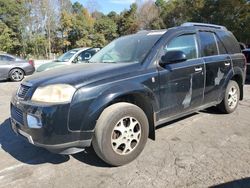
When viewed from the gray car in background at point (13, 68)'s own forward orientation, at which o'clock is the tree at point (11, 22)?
The tree is roughly at 3 o'clock from the gray car in background.

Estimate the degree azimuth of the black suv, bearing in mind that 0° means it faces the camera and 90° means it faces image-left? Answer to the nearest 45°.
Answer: approximately 45°

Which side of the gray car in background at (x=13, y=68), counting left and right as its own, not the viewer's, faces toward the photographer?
left

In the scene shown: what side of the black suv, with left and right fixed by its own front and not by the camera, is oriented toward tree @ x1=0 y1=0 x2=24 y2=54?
right

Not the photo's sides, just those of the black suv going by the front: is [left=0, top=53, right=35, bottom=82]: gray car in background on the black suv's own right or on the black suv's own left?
on the black suv's own right
